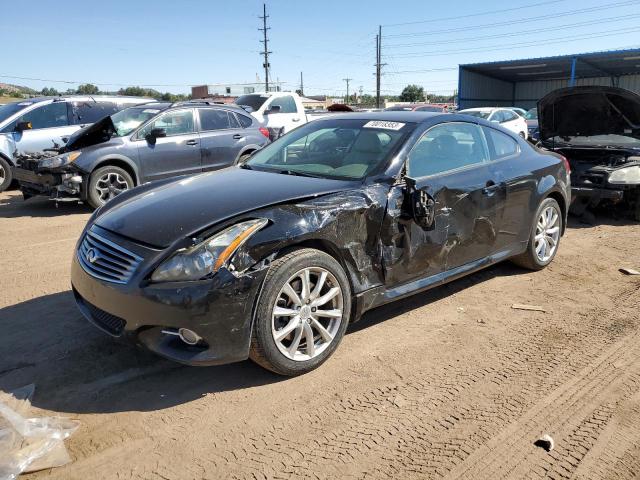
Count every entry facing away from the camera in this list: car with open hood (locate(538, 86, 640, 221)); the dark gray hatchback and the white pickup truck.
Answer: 0

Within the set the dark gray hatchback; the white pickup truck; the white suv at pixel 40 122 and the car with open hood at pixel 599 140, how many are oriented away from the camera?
0

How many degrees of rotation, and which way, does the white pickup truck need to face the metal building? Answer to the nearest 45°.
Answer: approximately 180°

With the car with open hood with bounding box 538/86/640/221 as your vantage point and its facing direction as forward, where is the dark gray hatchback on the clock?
The dark gray hatchback is roughly at 1 o'clock from the car with open hood.

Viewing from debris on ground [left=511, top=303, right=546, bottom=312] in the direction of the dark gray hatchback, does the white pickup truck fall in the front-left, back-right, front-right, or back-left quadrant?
front-right

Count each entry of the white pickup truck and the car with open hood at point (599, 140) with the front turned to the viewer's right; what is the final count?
0
